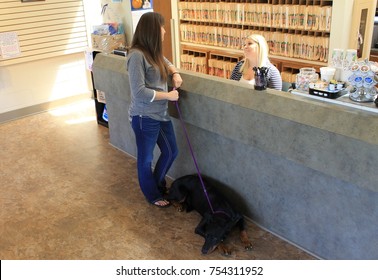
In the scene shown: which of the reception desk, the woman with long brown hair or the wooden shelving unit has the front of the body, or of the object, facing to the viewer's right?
the woman with long brown hair

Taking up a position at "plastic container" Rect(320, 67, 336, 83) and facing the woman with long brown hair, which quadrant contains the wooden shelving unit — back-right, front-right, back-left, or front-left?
front-right

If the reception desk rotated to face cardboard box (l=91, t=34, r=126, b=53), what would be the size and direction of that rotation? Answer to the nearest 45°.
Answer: approximately 90° to its right

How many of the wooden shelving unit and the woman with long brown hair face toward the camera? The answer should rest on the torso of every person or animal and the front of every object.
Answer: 1

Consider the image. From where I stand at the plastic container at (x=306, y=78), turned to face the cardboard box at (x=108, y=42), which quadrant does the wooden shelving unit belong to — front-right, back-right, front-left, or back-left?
front-right

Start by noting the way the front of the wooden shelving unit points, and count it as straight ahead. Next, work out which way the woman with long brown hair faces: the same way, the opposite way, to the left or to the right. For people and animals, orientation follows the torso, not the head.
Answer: to the left

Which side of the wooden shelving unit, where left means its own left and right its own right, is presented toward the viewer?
front

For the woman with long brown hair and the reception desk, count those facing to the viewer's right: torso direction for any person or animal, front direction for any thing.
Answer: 1

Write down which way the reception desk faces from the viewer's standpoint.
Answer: facing the viewer and to the left of the viewer

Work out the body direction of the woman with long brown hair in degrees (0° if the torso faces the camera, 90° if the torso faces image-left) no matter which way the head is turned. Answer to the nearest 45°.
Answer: approximately 270°

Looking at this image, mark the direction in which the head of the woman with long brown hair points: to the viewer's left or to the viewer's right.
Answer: to the viewer's right

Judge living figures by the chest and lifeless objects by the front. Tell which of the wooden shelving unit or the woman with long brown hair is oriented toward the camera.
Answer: the wooden shelving unit

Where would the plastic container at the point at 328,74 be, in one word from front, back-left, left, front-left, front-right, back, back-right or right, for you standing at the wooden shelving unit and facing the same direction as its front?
front

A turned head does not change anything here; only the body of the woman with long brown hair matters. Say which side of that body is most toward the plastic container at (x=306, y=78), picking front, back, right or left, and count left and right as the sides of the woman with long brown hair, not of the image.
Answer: front

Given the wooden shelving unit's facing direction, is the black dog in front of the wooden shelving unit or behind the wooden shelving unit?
in front
